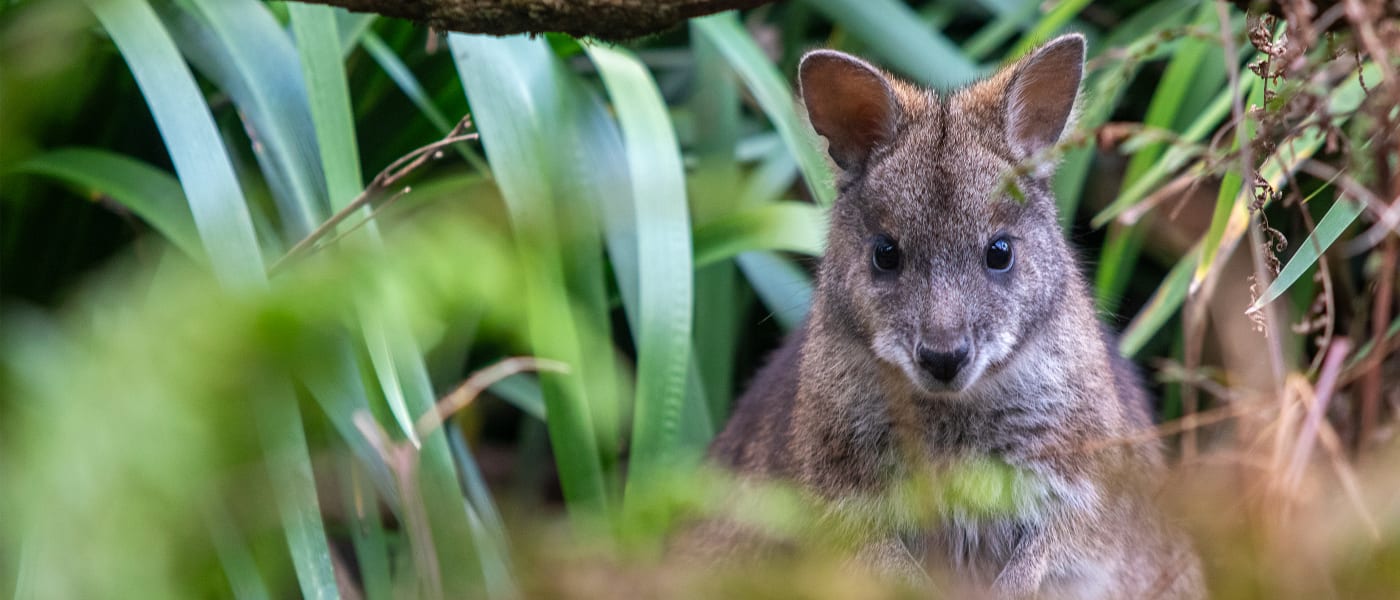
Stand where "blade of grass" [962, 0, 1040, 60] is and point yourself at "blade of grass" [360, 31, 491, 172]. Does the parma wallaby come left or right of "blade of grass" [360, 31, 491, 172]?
left

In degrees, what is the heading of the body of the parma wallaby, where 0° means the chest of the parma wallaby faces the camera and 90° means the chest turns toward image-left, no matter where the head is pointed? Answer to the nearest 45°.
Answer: approximately 0°

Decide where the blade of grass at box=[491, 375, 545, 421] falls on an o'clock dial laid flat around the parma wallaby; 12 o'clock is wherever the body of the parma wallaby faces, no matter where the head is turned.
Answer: The blade of grass is roughly at 4 o'clock from the parma wallaby.

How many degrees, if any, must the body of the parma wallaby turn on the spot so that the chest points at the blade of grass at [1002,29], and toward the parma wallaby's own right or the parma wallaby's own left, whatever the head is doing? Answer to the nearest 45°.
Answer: approximately 180°

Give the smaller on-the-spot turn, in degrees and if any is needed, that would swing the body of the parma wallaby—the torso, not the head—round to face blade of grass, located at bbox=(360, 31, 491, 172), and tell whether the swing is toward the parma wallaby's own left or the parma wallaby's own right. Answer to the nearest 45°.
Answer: approximately 135° to the parma wallaby's own right

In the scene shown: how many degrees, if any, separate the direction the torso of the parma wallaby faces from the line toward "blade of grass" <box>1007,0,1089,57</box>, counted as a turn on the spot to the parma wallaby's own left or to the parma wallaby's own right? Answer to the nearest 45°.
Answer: approximately 180°
